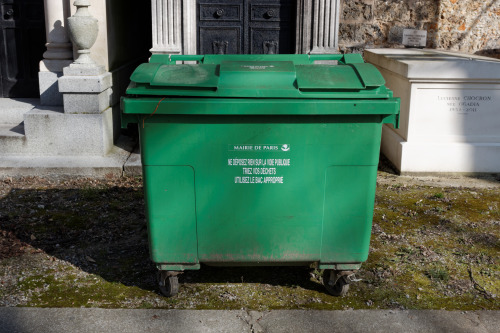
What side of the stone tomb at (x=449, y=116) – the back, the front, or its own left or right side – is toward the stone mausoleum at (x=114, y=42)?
right

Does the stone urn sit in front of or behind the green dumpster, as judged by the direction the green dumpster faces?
behind

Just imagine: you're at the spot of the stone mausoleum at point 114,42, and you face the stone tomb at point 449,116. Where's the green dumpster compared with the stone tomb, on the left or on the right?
right

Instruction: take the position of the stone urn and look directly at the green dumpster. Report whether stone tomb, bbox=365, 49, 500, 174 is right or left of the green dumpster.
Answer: left

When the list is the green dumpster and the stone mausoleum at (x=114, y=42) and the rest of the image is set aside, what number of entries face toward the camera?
2

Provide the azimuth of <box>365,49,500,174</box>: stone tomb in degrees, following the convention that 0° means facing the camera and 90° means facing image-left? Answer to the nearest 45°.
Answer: approximately 0°

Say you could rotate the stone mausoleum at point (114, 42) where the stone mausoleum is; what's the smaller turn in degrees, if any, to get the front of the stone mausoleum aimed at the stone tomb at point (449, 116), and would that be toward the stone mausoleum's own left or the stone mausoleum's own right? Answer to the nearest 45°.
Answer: approximately 90° to the stone mausoleum's own left

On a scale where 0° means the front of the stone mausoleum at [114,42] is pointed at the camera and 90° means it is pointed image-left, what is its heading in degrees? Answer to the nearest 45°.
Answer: approximately 0°

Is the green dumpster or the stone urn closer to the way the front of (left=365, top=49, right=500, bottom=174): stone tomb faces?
the green dumpster

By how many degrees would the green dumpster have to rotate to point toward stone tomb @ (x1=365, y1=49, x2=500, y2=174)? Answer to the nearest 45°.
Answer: approximately 135° to its left

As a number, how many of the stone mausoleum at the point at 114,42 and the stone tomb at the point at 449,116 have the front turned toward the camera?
2
